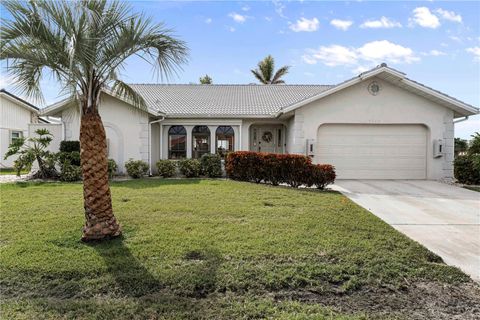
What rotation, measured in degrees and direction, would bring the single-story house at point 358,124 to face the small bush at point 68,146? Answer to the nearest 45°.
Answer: approximately 90° to its right

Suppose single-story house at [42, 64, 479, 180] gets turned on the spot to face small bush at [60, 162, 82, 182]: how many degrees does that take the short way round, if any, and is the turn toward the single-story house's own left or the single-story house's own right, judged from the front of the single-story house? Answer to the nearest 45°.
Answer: approximately 90° to the single-story house's own right

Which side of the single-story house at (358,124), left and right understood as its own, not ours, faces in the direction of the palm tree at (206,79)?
back

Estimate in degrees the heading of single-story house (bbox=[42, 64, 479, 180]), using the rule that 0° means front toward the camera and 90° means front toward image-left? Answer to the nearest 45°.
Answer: approximately 0°

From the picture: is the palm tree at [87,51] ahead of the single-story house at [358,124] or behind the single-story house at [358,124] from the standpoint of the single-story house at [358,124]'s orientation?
ahead

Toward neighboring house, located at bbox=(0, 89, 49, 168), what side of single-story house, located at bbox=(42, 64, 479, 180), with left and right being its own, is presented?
right

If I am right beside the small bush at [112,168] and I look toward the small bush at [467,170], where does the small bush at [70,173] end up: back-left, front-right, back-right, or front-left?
back-right

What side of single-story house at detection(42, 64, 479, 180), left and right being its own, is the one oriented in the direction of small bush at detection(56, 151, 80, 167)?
right

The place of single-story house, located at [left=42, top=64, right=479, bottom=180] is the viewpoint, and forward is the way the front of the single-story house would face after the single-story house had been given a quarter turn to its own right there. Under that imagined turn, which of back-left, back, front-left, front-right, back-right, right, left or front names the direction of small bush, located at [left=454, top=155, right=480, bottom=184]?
back
